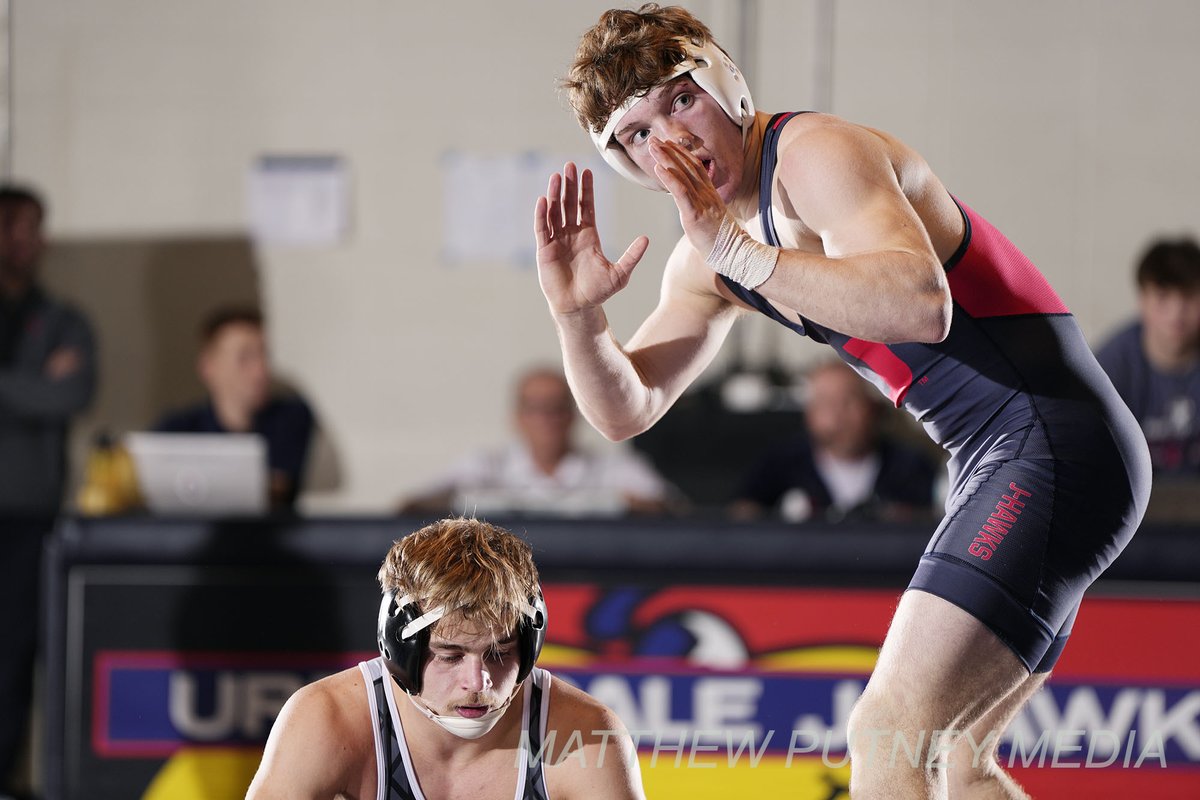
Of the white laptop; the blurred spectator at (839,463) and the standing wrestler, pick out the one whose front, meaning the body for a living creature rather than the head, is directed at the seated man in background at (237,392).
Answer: the white laptop

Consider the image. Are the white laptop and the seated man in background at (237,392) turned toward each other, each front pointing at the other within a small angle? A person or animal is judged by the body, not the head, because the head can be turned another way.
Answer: yes

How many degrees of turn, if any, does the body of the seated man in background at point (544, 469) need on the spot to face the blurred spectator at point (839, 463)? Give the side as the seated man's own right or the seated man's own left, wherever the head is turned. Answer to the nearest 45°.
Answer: approximately 90° to the seated man's own left

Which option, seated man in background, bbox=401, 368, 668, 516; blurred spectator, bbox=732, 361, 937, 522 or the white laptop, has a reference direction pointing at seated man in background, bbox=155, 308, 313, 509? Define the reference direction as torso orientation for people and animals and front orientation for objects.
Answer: the white laptop

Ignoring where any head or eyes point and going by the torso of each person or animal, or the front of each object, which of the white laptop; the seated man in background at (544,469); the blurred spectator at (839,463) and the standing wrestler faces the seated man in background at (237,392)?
the white laptop

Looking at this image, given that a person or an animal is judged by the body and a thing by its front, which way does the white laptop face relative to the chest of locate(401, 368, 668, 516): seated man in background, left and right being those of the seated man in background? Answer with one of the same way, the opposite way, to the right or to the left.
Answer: the opposite way

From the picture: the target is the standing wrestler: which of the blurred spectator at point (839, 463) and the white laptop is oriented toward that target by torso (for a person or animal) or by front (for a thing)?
the blurred spectator

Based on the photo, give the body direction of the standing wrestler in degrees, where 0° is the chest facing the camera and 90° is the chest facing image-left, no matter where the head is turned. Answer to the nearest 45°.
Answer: approximately 45°

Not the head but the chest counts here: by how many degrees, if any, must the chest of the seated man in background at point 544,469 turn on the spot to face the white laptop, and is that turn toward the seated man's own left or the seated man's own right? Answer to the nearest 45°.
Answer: approximately 45° to the seated man's own right

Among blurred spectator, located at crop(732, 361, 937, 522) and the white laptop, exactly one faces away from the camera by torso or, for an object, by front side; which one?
the white laptop
